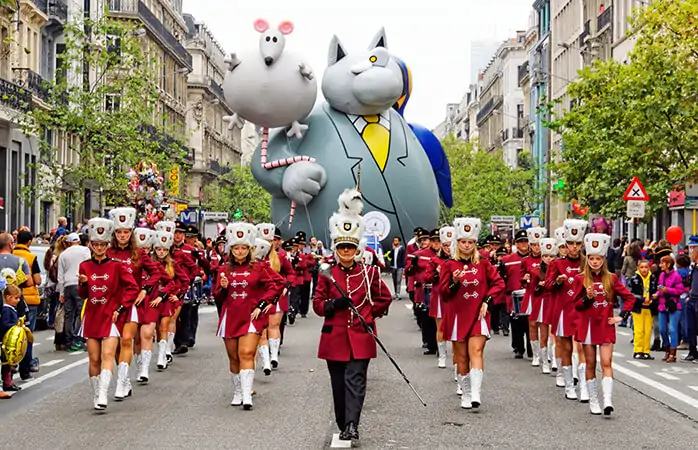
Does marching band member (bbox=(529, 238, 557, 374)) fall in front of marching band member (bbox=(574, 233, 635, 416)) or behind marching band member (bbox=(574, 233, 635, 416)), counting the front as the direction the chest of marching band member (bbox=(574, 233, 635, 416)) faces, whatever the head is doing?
behind

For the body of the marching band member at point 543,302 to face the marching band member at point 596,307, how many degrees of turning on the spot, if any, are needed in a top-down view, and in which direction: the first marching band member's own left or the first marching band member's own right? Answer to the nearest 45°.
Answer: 0° — they already face them

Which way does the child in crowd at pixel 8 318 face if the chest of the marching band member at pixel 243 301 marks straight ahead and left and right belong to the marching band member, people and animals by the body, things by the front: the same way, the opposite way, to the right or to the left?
to the left

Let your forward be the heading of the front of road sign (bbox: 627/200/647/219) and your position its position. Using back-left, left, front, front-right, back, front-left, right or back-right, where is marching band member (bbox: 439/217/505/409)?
front

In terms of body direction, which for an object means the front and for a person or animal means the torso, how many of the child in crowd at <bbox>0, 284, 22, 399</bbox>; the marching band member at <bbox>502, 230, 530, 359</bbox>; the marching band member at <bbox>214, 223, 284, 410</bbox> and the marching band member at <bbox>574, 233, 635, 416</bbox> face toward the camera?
3

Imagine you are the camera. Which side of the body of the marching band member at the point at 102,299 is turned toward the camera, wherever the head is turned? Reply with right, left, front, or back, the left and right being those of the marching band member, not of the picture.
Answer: front

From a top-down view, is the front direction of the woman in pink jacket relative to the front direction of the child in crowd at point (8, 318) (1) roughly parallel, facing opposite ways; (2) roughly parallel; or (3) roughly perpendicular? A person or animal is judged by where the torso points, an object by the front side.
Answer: roughly parallel, facing opposite ways

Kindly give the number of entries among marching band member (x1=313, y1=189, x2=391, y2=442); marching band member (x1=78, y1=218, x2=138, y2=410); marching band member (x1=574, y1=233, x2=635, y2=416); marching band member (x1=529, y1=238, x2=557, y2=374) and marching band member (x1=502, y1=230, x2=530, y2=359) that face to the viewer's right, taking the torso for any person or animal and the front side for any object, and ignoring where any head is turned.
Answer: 0

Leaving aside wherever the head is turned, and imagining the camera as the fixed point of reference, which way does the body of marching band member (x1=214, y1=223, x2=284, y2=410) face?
toward the camera

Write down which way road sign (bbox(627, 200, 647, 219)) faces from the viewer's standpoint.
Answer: facing the viewer

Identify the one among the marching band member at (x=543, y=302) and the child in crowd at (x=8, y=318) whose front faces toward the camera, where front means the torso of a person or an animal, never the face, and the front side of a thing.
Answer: the marching band member

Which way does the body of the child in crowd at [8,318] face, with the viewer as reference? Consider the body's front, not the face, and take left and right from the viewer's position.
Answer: facing to the right of the viewer

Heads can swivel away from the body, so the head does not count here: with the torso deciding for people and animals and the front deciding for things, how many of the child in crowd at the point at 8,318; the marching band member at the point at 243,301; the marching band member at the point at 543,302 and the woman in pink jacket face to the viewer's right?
1

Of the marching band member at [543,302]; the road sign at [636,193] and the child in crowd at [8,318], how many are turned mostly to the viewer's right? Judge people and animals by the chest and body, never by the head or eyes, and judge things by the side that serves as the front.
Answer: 1
